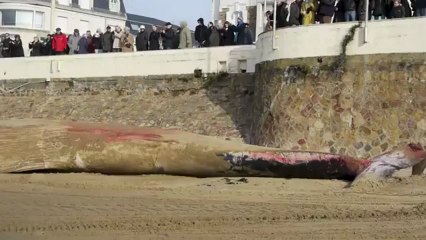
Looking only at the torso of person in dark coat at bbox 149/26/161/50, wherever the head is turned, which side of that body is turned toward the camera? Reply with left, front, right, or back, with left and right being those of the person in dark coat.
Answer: front

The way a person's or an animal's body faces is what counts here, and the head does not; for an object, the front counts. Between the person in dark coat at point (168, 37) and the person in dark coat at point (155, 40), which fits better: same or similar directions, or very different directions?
same or similar directions

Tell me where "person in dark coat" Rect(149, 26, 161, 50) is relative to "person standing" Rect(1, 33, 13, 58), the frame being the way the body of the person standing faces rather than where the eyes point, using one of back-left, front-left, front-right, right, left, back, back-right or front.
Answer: front-left

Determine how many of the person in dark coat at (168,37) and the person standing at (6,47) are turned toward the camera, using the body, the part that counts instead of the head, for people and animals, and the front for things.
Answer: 2

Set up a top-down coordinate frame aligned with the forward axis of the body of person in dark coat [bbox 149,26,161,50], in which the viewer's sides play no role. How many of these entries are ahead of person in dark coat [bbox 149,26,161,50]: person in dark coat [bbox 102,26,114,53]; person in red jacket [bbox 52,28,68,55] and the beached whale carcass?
1

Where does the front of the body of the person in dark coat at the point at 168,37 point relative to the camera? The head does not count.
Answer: toward the camera

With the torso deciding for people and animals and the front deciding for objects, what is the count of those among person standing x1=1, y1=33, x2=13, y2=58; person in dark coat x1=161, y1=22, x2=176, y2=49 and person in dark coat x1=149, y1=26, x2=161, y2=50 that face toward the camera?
3

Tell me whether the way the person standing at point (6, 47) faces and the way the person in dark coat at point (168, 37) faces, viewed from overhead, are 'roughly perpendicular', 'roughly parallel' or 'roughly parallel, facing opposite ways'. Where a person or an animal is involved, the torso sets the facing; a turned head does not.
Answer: roughly parallel

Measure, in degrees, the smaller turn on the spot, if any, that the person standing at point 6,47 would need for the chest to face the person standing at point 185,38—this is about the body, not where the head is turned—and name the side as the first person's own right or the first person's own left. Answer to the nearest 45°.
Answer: approximately 45° to the first person's own left

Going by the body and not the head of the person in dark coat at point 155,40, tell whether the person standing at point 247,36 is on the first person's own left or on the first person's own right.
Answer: on the first person's own left

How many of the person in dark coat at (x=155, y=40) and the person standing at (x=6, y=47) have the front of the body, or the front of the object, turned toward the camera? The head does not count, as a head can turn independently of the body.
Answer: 2

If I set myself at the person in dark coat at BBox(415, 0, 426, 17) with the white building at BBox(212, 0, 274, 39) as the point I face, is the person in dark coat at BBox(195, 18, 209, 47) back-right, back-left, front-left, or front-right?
front-left

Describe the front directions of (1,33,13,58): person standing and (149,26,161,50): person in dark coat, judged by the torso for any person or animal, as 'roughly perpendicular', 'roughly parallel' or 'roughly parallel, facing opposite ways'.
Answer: roughly parallel
